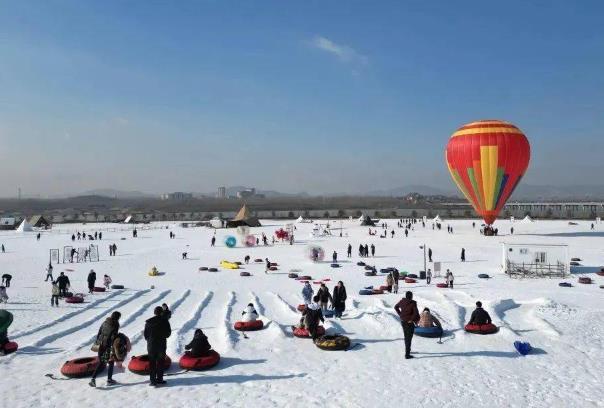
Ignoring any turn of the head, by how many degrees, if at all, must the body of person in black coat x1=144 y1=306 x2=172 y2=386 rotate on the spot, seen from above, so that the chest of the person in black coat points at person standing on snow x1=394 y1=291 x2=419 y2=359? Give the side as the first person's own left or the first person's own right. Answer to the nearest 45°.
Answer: approximately 90° to the first person's own right

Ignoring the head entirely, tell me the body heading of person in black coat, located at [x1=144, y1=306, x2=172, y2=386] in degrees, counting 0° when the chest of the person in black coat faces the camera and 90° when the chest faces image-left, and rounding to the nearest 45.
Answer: approximately 180°

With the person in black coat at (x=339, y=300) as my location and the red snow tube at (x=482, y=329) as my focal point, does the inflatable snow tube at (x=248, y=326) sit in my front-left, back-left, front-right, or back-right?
back-right

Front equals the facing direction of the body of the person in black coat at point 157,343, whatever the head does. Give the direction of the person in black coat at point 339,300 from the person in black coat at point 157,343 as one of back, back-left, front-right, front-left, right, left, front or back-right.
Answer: front-right
